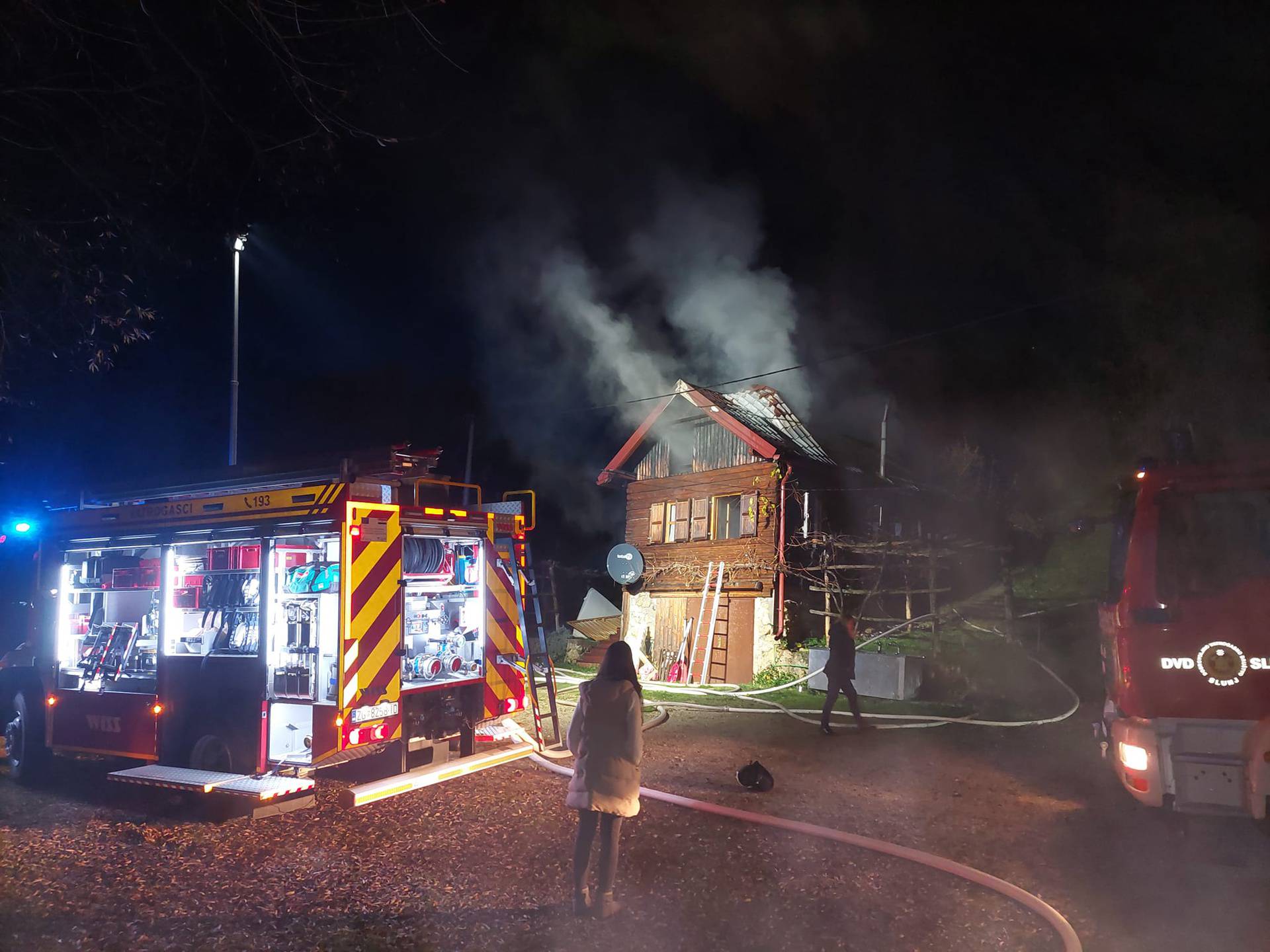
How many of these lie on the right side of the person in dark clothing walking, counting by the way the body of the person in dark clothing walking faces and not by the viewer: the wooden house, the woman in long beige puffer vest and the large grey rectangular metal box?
1

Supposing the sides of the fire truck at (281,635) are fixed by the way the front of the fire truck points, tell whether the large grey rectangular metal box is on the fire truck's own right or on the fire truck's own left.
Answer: on the fire truck's own right

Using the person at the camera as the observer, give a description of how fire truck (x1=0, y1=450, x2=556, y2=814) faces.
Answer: facing away from the viewer and to the left of the viewer

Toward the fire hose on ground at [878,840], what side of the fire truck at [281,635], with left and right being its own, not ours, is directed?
back

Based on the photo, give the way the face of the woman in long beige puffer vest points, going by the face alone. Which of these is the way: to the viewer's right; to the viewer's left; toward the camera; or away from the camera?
away from the camera

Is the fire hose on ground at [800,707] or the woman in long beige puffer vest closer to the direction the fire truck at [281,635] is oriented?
the fire hose on ground

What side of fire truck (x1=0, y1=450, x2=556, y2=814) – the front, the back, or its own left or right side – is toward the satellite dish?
right

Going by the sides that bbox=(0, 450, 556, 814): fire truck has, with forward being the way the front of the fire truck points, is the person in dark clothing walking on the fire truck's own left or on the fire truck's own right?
on the fire truck's own right

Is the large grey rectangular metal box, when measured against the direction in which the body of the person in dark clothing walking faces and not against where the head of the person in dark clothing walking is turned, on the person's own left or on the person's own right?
on the person's own left
